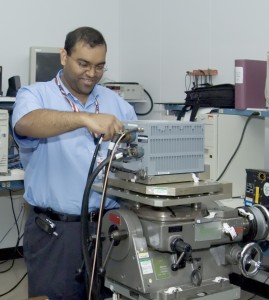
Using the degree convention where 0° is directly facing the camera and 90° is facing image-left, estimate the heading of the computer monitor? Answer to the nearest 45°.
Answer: approximately 0°

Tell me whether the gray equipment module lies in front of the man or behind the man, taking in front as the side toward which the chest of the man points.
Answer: in front

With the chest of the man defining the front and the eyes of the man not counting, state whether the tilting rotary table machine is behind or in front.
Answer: in front

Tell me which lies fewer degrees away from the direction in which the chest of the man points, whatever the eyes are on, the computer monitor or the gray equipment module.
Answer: the gray equipment module

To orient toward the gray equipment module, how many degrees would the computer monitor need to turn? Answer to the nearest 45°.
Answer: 0° — it already faces it

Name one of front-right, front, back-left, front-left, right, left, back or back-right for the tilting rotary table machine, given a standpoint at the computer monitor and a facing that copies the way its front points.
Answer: front

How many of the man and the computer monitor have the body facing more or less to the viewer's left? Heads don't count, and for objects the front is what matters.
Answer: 0

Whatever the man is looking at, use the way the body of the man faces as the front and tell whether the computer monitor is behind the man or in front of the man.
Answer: behind

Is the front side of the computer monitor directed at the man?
yes

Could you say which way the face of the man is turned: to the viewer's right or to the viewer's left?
to the viewer's right

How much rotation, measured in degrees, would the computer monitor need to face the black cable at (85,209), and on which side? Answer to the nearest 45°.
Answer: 0° — it already faces it

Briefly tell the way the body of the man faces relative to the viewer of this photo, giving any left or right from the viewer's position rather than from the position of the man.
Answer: facing the viewer and to the right of the viewer
